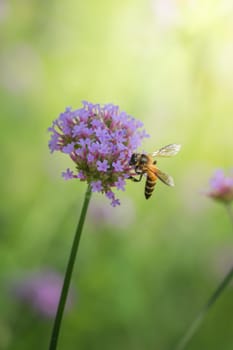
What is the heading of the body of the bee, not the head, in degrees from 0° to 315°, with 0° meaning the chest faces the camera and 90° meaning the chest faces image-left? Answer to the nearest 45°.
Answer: approximately 90°
